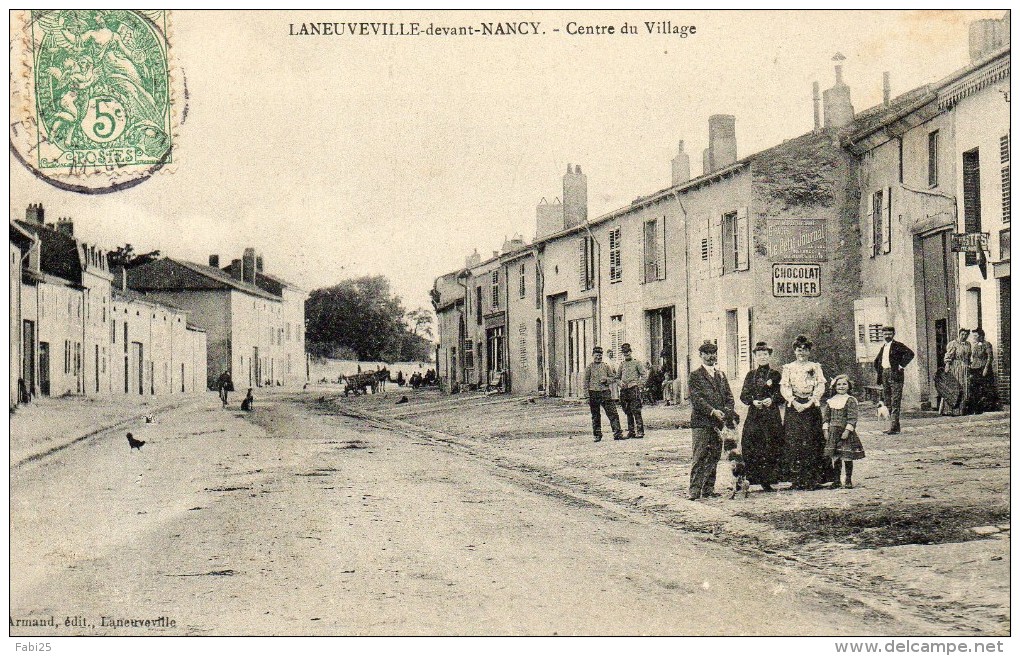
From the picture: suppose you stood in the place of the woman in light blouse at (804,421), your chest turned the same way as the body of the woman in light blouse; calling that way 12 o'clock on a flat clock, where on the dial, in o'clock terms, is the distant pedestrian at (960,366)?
The distant pedestrian is roughly at 8 o'clock from the woman in light blouse.

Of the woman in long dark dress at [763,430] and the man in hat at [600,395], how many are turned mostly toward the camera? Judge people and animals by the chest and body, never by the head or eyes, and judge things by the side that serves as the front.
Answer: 2

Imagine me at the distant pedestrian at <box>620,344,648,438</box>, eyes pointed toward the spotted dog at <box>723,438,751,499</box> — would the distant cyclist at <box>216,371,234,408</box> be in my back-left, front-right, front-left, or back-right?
back-right

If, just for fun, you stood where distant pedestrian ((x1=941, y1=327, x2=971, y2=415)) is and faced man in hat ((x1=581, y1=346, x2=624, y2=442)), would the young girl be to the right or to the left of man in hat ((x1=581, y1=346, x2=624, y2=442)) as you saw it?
left

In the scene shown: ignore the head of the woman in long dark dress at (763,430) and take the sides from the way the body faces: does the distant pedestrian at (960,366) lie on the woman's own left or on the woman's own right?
on the woman's own left

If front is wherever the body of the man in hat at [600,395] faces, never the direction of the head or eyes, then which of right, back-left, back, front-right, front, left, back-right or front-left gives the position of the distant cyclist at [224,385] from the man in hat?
right

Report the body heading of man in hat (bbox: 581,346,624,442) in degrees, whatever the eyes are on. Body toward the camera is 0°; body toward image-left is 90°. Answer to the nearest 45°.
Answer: approximately 0°

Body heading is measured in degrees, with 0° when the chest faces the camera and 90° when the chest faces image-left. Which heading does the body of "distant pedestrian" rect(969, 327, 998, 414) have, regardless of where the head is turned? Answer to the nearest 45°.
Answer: approximately 45°

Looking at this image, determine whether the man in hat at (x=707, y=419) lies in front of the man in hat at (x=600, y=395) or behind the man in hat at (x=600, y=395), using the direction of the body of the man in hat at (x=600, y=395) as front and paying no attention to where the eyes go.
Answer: in front

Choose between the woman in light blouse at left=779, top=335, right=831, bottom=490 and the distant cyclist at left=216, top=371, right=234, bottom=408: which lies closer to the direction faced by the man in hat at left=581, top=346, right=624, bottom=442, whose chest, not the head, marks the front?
the woman in light blouse
